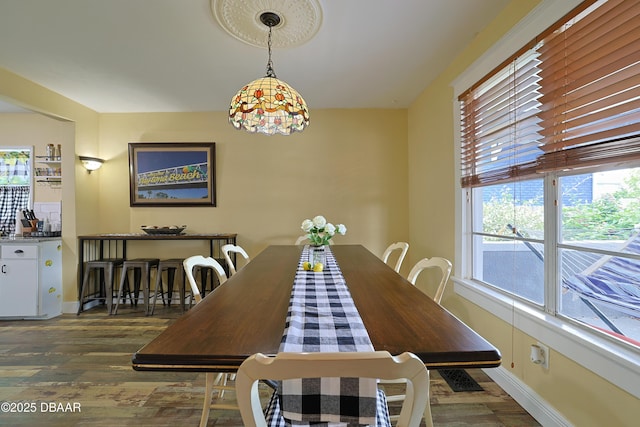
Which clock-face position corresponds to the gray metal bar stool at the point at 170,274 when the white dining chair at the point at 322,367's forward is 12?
The gray metal bar stool is roughly at 11 o'clock from the white dining chair.

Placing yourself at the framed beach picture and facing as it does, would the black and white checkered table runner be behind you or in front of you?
in front

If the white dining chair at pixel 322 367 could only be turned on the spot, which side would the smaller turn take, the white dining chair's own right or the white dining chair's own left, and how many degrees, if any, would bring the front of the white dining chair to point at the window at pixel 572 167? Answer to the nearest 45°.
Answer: approximately 45° to the white dining chair's own right

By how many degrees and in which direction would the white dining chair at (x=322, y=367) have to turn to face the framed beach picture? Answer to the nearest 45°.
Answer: approximately 45° to its left

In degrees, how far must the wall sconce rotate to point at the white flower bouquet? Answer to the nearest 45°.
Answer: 0° — it already faces it

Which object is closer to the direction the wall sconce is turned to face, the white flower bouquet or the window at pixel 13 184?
the white flower bouquet

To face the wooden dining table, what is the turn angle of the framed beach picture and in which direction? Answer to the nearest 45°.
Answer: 0° — it already faces it

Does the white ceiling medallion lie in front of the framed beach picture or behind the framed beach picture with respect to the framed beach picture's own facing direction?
in front

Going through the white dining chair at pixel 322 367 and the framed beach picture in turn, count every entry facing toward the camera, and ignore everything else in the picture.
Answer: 1

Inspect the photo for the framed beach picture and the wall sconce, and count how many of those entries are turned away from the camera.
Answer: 0

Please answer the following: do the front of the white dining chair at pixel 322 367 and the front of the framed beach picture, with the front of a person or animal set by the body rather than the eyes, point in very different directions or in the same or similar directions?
very different directions

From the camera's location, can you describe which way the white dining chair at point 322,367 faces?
facing away from the viewer

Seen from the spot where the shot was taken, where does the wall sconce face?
facing the viewer and to the right of the viewer
